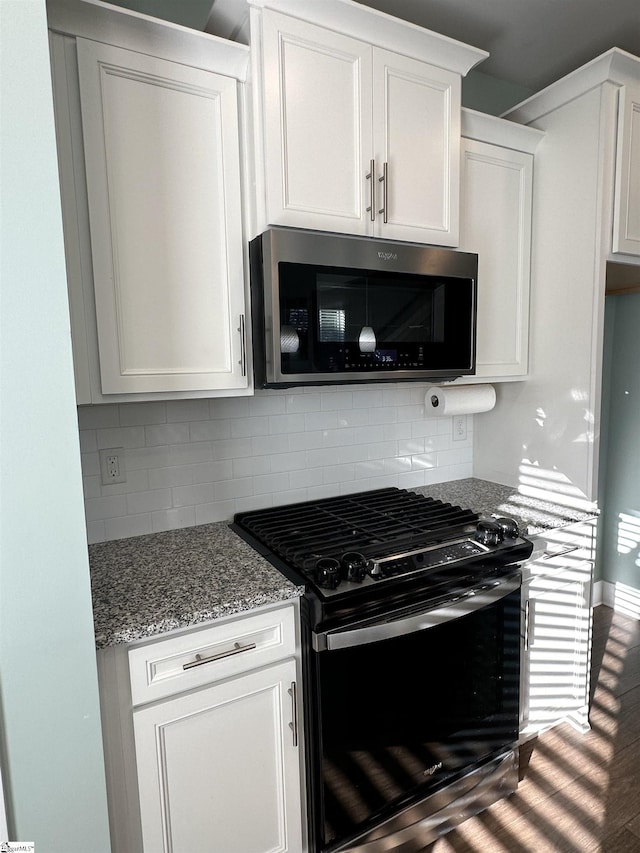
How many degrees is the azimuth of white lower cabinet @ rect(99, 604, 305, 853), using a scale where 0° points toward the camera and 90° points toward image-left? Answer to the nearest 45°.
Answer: approximately 315°

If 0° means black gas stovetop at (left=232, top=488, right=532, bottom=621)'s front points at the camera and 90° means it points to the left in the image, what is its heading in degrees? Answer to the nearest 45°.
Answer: approximately 315°

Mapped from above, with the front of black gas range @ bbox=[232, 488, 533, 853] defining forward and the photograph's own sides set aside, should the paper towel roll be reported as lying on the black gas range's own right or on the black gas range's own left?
on the black gas range's own left

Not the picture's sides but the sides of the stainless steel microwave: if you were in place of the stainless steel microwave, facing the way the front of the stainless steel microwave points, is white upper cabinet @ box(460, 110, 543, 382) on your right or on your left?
on your left

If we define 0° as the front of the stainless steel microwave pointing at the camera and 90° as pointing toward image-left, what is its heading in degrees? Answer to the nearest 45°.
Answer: approximately 315°

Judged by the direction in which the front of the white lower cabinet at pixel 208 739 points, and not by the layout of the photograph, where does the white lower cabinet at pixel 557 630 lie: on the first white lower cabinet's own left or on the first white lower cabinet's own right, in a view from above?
on the first white lower cabinet's own left

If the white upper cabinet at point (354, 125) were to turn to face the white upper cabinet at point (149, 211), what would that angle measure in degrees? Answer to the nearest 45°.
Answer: approximately 90° to its right

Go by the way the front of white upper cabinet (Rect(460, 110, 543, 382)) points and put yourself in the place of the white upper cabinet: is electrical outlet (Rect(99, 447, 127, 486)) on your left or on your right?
on your right
